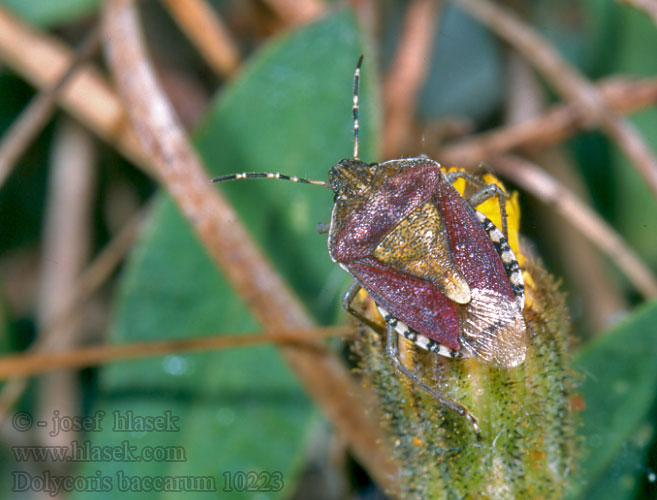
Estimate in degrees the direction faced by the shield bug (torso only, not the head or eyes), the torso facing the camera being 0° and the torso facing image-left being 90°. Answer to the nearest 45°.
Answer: approximately 135°

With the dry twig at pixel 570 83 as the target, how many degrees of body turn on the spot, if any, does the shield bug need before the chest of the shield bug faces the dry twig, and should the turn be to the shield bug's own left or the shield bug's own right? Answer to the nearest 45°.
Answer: approximately 90° to the shield bug's own right

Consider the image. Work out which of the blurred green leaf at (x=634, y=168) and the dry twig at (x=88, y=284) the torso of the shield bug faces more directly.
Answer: the dry twig

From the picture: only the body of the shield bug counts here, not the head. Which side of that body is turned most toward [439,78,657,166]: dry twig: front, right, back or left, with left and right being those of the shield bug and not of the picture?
right

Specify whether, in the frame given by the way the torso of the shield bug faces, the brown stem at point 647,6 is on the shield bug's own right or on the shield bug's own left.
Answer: on the shield bug's own right

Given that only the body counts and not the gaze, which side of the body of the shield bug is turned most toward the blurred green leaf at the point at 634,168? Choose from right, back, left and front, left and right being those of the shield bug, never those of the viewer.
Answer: right

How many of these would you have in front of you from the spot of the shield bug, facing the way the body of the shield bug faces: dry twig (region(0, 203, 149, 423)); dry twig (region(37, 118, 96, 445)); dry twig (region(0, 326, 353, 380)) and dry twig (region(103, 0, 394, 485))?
4

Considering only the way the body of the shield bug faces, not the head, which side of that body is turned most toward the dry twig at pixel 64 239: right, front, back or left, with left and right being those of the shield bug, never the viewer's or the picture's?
front
